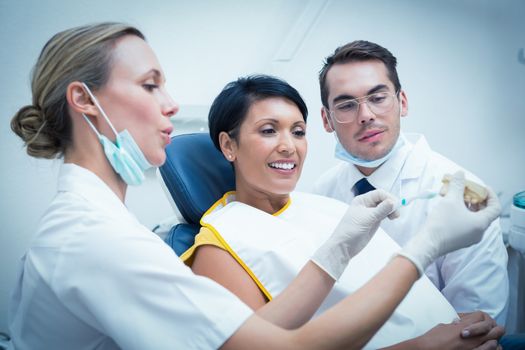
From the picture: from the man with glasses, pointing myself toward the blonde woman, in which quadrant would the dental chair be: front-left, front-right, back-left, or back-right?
front-right

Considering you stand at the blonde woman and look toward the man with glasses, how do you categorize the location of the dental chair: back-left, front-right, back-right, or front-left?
front-left

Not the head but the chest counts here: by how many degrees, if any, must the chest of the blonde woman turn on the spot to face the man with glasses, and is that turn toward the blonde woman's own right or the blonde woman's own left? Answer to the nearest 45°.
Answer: approximately 45° to the blonde woman's own left

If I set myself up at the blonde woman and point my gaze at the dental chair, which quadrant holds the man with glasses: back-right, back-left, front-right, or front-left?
front-right

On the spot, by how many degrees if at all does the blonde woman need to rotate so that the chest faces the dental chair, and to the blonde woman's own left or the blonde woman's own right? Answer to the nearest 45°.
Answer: approximately 90° to the blonde woman's own left

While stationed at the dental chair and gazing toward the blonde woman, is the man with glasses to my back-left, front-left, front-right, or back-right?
back-left

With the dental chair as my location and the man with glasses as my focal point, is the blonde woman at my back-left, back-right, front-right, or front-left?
back-right

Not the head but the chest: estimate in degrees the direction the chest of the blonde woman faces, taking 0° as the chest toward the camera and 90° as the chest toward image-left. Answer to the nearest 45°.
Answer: approximately 270°
